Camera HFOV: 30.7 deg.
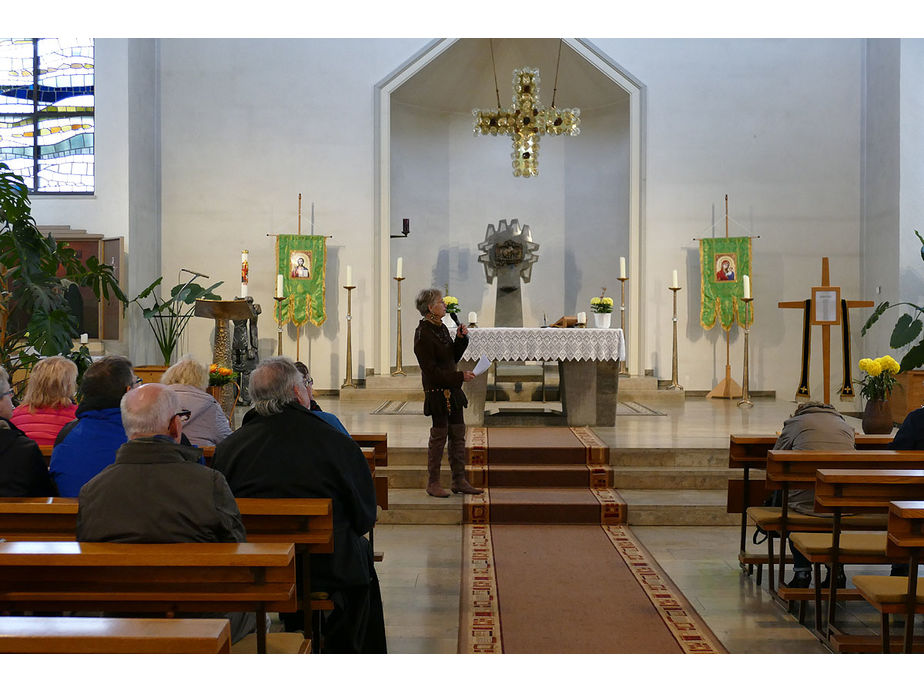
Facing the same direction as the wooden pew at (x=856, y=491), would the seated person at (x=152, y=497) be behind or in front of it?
behind

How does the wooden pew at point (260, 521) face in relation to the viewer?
away from the camera

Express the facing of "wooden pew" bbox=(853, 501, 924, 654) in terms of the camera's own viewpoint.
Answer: facing away from the viewer

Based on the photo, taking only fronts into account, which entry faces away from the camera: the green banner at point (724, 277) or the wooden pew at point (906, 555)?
the wooden pew

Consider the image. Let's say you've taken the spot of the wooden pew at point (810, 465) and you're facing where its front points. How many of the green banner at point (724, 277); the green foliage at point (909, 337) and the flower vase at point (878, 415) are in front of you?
3

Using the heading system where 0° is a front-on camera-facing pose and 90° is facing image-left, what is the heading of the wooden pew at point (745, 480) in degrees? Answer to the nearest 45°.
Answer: approximately 180°

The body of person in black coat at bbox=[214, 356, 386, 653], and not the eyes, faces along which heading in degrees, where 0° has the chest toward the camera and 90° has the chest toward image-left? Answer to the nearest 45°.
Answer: approximately 225°

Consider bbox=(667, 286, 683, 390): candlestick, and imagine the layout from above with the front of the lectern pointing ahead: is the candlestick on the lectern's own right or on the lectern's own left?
on the lectern's own left

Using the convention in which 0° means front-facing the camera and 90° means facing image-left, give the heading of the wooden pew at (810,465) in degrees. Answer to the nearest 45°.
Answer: approximately 180°

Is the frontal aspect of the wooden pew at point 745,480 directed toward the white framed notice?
yes

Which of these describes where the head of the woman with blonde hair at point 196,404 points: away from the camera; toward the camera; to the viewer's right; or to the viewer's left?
away from the camera

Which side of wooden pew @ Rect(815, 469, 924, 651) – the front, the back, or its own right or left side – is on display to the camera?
back

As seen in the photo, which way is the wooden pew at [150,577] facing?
away from the camera

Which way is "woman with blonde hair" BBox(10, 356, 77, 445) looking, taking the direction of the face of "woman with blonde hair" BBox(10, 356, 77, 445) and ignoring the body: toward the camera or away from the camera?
away from the camera
